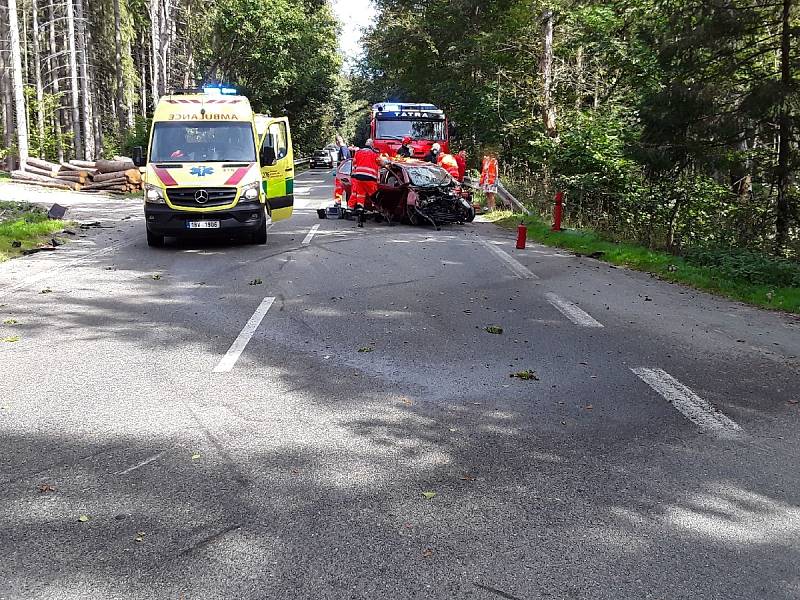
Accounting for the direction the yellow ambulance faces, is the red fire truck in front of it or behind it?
behind

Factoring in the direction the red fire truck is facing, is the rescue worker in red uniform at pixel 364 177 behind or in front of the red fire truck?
in front

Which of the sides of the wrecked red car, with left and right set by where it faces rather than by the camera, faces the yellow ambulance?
right

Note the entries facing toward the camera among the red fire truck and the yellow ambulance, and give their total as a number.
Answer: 2

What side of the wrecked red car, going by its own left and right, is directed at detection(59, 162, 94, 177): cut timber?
back

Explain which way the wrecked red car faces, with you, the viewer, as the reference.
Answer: facing the viewer and to the right of the viewer

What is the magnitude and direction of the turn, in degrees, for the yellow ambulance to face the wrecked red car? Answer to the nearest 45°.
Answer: approximately 135° to its left

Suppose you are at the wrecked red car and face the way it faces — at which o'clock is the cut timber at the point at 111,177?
The cut timber is roughly at 6 o'clock from the wrecked red car.

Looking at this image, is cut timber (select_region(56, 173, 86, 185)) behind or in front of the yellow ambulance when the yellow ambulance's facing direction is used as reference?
behind

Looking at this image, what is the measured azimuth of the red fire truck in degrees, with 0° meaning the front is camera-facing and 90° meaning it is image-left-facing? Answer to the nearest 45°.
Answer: approximately 0°

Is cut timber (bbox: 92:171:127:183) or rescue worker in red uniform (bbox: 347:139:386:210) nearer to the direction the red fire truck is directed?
the rescue worker in red uniform
